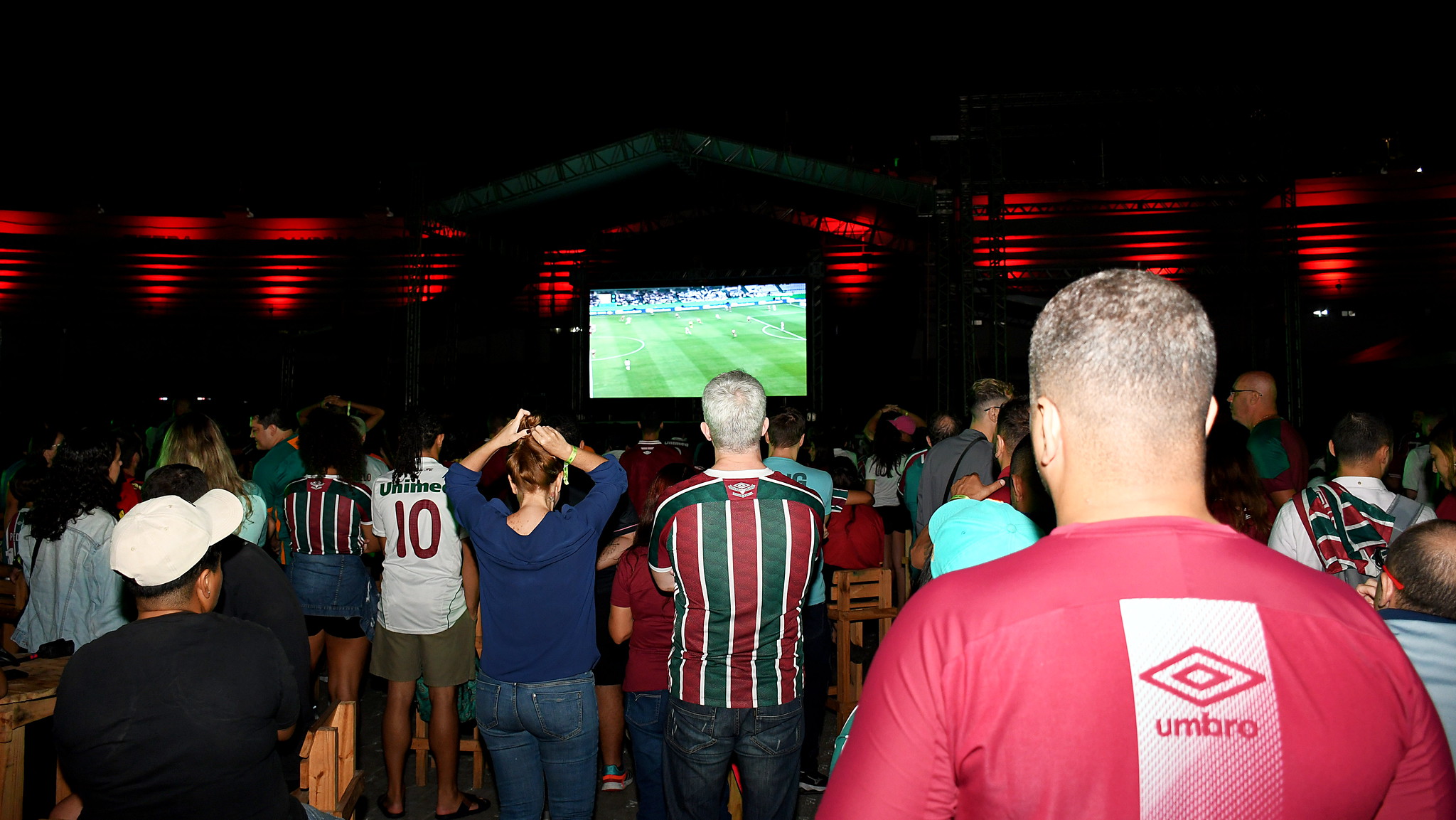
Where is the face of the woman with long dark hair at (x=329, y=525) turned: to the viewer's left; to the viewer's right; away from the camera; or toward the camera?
away from the camera

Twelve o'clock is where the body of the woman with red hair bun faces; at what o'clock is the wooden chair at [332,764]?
The wooden chair is roughly at 8 o'clock from the woman with red hair bun.

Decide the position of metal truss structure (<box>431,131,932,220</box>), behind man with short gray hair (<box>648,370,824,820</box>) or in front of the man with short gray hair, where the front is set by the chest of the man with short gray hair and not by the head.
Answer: in front

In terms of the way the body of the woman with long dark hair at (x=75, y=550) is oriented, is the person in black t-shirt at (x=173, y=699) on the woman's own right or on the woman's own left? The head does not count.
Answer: on the woman's own right

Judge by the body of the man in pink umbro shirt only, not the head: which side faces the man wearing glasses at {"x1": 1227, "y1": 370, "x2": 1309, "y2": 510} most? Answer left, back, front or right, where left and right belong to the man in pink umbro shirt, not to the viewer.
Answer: front

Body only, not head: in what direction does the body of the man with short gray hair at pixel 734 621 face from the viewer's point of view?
away from the camera

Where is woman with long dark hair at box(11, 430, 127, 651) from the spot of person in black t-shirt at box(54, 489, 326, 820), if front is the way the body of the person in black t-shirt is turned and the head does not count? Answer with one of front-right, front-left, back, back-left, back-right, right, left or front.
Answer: front-left

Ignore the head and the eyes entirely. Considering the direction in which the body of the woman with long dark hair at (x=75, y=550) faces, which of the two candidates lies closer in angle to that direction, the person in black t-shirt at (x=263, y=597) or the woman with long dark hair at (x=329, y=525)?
the woman with long dark hair

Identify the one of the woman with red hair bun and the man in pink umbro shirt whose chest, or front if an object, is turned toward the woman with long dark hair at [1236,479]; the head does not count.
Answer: the man in pink umbro shirt

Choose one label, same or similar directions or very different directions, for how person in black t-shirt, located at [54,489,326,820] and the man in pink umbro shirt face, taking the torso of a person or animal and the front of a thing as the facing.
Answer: same or similar directions

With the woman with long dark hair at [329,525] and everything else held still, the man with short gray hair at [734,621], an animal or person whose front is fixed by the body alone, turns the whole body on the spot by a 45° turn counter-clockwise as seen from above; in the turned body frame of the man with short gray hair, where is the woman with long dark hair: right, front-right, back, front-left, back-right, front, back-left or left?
front

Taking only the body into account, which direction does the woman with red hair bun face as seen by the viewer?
away from the camera

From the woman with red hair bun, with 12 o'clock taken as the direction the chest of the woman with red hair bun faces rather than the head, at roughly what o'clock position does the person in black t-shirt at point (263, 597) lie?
The person in black t-shirt is roughly at 9 o'clock from the woman with red hair bun.

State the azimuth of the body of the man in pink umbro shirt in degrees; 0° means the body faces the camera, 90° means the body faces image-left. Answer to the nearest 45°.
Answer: approximately 180°

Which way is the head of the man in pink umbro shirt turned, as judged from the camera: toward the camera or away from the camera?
away from the camera

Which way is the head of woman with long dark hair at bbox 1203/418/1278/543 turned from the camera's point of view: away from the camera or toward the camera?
away from the camera

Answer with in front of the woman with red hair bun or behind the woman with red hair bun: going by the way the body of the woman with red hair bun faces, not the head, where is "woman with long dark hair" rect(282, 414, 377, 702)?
in front
